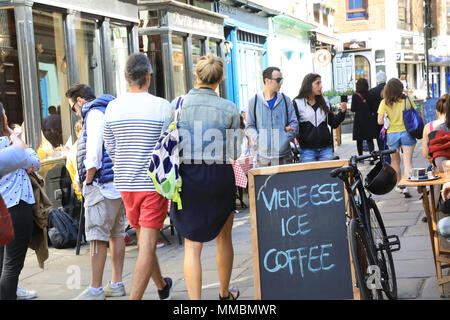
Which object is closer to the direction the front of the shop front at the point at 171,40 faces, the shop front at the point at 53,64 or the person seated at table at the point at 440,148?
the person seated at table

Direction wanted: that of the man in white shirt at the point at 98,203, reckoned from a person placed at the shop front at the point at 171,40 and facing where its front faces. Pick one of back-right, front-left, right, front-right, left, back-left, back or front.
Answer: front-right

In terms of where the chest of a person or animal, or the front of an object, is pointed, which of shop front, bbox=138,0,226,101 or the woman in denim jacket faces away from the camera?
the woman in denim jacket

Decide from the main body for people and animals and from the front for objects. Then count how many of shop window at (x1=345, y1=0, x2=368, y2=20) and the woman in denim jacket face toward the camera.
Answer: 1

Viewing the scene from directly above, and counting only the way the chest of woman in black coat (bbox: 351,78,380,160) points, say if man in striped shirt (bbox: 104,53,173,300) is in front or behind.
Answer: behind

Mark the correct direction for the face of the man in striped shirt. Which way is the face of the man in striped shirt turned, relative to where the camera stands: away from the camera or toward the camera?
away from the camera

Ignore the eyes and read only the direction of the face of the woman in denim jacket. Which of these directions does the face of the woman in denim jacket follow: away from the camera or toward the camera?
away from the camera

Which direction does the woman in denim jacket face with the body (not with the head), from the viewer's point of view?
away from the camera
